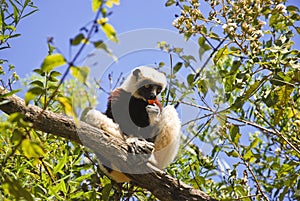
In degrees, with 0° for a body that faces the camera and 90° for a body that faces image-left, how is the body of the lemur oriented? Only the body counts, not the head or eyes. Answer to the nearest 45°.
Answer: approximately 315°
